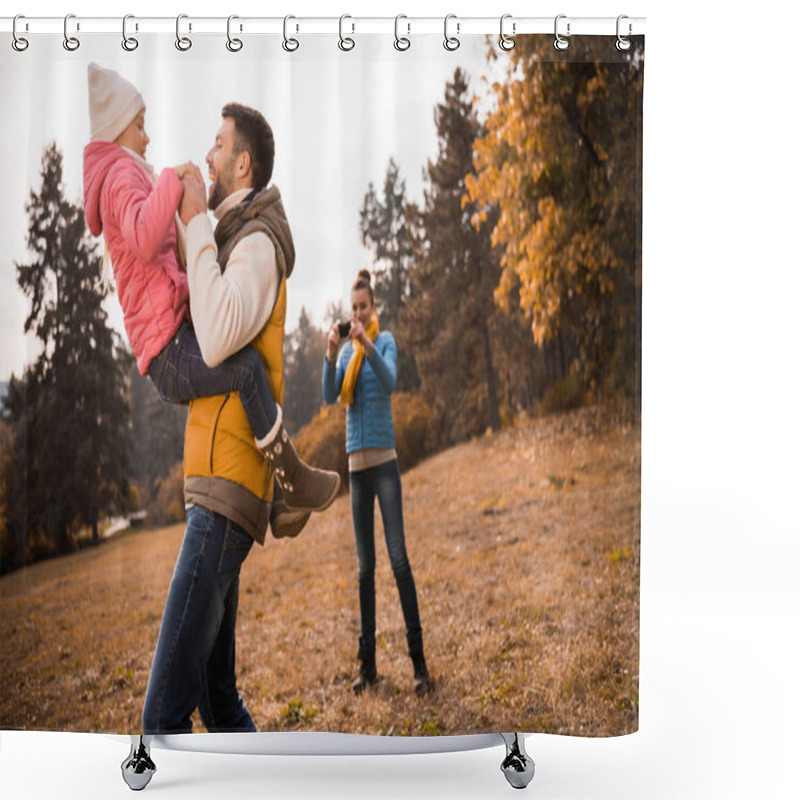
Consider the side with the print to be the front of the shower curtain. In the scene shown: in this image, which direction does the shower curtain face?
toward the camera
